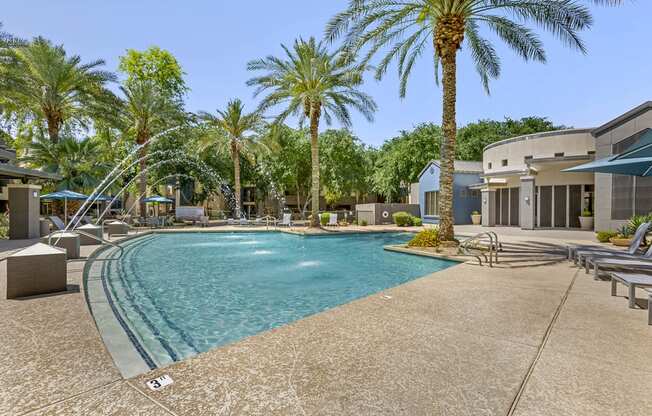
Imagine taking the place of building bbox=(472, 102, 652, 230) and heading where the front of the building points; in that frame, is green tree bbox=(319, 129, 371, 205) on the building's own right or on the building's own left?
on the building's own right

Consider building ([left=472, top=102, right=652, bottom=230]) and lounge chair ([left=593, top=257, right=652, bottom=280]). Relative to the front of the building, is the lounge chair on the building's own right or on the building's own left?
on the building's own left

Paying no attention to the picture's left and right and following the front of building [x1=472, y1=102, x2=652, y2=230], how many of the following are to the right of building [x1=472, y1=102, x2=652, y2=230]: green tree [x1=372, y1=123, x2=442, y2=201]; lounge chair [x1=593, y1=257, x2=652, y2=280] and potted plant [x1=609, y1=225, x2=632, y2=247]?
1

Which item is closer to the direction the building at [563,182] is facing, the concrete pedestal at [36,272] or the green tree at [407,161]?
the concrete pedestal

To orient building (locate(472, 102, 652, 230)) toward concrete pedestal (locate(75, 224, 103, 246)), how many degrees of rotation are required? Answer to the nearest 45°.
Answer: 0° — it already faces it

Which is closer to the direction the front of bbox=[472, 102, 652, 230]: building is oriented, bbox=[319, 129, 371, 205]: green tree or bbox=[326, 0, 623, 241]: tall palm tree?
the tall palm tree

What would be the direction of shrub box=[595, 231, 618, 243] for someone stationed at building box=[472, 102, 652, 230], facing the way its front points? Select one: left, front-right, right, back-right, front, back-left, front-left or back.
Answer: front-left

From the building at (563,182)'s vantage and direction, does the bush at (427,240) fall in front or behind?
in front

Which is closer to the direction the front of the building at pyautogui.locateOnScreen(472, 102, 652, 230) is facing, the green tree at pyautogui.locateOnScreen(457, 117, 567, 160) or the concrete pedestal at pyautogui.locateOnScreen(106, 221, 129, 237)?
the concrete pedestal

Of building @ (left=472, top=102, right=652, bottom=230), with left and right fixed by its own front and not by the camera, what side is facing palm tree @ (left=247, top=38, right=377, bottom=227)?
front

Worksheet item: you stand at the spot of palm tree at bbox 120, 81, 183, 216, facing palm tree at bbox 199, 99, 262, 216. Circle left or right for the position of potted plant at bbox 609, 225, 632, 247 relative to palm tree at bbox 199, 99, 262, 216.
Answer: right

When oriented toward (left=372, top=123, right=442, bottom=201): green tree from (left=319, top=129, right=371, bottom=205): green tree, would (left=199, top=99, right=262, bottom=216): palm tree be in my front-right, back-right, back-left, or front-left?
back-right

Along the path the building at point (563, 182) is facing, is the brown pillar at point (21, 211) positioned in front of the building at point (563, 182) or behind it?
in front

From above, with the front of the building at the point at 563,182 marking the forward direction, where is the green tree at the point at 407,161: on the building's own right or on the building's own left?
on the building's own right
